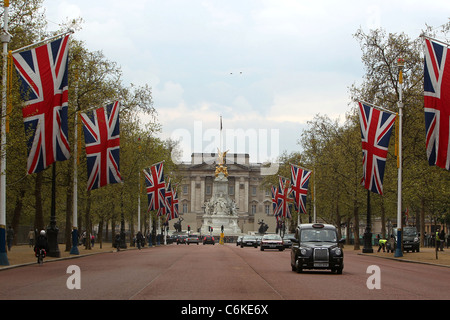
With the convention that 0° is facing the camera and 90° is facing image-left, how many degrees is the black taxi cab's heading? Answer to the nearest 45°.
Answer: approximately 0°

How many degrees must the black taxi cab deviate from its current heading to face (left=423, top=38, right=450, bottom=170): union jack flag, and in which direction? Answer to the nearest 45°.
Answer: approximately 135° to its left

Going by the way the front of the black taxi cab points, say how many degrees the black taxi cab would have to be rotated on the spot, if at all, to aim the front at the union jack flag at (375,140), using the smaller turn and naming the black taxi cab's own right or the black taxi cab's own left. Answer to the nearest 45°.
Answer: approximately 180°

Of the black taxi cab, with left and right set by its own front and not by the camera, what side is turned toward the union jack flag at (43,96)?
right

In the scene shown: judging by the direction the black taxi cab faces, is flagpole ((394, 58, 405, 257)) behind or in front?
behind

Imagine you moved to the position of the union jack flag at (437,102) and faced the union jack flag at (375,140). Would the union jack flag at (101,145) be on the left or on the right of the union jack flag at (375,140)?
left
